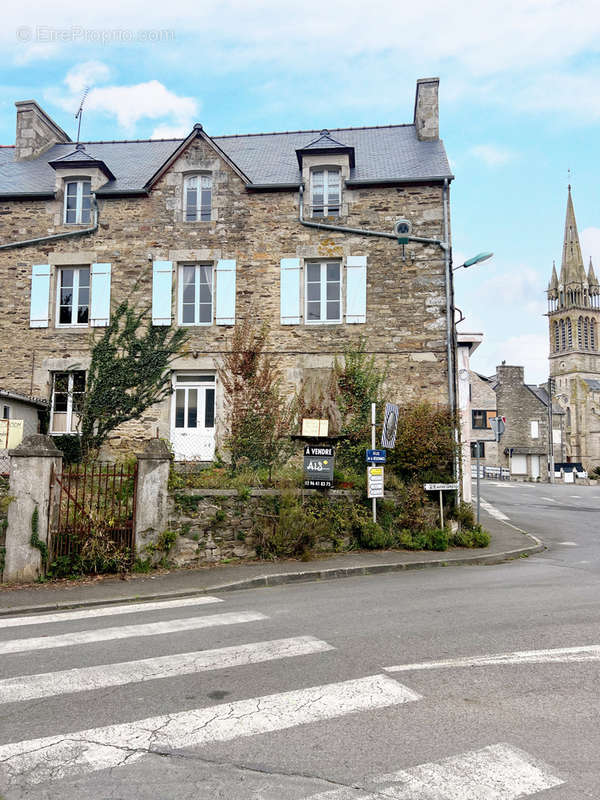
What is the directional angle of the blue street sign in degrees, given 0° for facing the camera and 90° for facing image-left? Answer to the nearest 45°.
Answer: approximately 0°

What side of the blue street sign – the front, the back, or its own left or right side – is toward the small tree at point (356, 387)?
back

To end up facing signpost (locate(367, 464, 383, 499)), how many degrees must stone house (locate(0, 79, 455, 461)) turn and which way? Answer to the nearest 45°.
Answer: approximately 45° to its left

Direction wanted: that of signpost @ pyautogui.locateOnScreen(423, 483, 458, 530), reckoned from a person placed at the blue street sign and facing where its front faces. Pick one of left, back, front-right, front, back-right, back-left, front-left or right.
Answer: back-left

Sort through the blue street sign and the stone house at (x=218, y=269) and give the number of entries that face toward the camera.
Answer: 2

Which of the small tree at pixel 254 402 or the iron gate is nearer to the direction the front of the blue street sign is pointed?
the iron gate

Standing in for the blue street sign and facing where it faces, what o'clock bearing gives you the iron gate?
The iron gate is roughly at 2 o'clock from the blue street sign.

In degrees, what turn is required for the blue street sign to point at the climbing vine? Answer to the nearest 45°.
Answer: approximately 135° to its right
